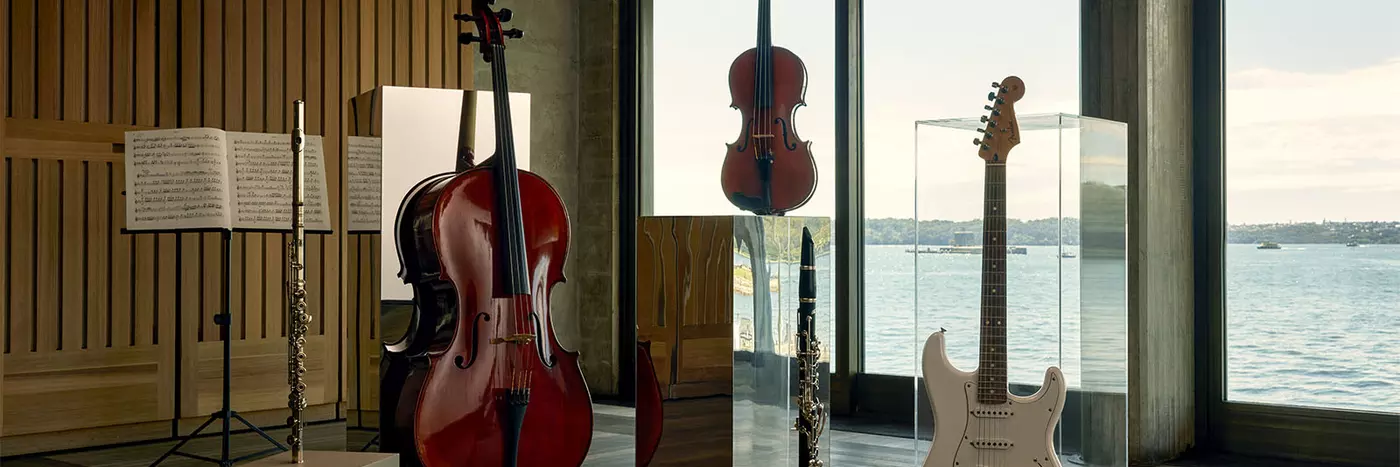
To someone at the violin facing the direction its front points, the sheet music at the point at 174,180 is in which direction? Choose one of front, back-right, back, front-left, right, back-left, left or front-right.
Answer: right

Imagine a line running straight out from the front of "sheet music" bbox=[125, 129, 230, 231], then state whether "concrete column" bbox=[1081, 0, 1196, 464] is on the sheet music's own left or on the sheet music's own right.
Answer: on the sheet music's own left

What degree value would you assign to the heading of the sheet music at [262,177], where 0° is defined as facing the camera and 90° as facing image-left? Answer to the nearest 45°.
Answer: approximately 0°

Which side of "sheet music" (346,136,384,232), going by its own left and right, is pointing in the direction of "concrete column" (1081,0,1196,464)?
left

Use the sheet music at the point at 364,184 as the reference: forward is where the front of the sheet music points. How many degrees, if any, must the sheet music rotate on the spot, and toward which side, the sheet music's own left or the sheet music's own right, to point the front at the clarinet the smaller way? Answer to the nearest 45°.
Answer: approximately 45° to the sheet music's own left
